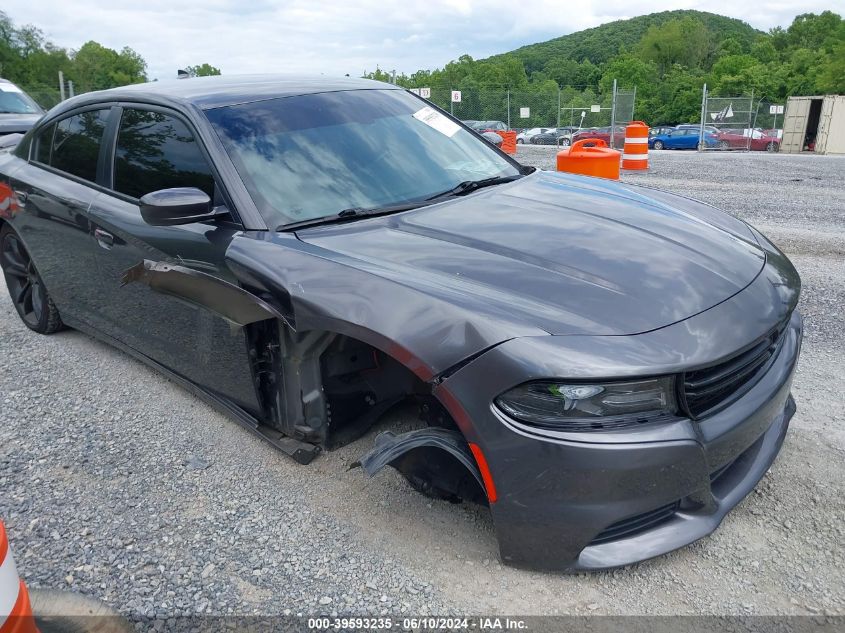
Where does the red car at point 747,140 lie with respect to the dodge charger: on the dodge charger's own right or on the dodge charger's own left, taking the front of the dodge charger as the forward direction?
on the dodge charger's own left

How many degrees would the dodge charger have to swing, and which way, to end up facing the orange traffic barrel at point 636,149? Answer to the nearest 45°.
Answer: approximately 90° to its left

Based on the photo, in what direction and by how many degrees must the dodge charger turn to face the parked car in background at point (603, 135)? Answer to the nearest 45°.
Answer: approximately 135° to its left

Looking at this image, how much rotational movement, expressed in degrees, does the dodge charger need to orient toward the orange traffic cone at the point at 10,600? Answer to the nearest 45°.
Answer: approximately 90° to its right

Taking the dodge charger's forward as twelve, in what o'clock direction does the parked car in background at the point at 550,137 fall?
The parked car in background is roughly at 8 o'clock from the dodge charger.

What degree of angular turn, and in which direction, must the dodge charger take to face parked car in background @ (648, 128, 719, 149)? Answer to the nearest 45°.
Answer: approximately 90° to its left

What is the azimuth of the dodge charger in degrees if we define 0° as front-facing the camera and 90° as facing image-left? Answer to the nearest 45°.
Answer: approximately 315°

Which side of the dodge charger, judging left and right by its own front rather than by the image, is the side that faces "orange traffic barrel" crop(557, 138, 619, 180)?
left
